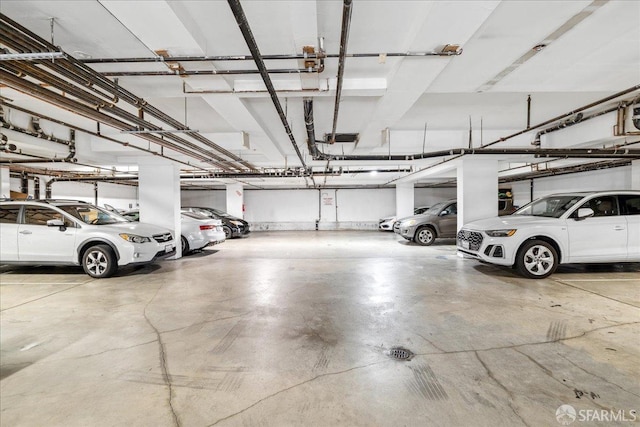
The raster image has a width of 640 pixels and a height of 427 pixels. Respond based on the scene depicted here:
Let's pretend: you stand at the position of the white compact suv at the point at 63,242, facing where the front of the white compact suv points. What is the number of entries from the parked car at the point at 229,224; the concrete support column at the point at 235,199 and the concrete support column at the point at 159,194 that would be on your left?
3

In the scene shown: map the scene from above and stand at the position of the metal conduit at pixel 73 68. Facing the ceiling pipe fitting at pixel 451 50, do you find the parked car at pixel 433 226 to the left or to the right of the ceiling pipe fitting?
left

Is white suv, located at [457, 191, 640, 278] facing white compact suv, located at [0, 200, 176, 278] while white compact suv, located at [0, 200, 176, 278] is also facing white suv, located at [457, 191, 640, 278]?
yes

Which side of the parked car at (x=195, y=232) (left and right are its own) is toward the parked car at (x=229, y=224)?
right

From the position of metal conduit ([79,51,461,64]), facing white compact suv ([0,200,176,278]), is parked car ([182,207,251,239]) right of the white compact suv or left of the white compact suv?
right

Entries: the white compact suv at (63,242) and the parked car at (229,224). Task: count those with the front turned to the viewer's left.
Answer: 0

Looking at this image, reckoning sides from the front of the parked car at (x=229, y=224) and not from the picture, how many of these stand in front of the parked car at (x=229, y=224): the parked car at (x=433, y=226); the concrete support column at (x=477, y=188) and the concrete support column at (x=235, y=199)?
2

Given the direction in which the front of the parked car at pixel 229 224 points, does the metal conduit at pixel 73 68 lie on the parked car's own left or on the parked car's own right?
on the parked car's own right

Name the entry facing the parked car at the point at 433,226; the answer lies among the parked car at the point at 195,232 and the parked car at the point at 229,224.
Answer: the parked car at the point at 229,224

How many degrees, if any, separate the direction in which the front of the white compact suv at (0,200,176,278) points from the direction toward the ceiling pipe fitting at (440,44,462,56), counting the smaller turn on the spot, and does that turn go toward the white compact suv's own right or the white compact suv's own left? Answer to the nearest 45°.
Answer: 0° — it already faces it

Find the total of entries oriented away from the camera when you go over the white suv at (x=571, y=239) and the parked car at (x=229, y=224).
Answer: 0

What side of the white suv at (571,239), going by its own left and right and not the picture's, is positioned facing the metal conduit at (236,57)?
front

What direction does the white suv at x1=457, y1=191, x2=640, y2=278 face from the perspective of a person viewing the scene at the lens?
facing the viewer and to the left of the viewer
